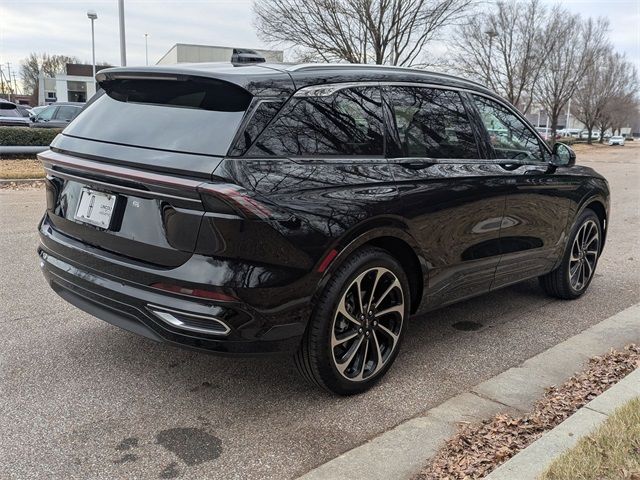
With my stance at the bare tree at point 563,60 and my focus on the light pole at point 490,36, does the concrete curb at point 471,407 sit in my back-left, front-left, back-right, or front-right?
front-left

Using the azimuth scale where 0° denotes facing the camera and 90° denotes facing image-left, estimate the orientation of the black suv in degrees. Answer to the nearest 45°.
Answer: approximately 225°

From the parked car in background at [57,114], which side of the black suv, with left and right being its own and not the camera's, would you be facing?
left

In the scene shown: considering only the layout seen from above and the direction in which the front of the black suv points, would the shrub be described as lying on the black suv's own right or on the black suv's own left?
on the black suv's own left

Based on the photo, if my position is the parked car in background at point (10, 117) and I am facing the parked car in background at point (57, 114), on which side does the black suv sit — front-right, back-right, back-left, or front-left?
front-right

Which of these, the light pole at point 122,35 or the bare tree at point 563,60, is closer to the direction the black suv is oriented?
the bare tree

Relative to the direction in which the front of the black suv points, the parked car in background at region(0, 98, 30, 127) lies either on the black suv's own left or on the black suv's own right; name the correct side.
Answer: on the black suv's own left

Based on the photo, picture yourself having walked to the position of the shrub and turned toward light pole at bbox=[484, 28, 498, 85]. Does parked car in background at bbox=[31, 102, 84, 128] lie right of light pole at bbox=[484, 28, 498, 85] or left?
left

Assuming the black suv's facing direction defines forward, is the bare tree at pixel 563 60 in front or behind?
in front

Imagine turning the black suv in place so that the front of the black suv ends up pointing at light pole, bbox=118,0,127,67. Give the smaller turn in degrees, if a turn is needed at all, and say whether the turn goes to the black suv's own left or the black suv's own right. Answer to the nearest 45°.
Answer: approximately 45° to the black suv's own left
